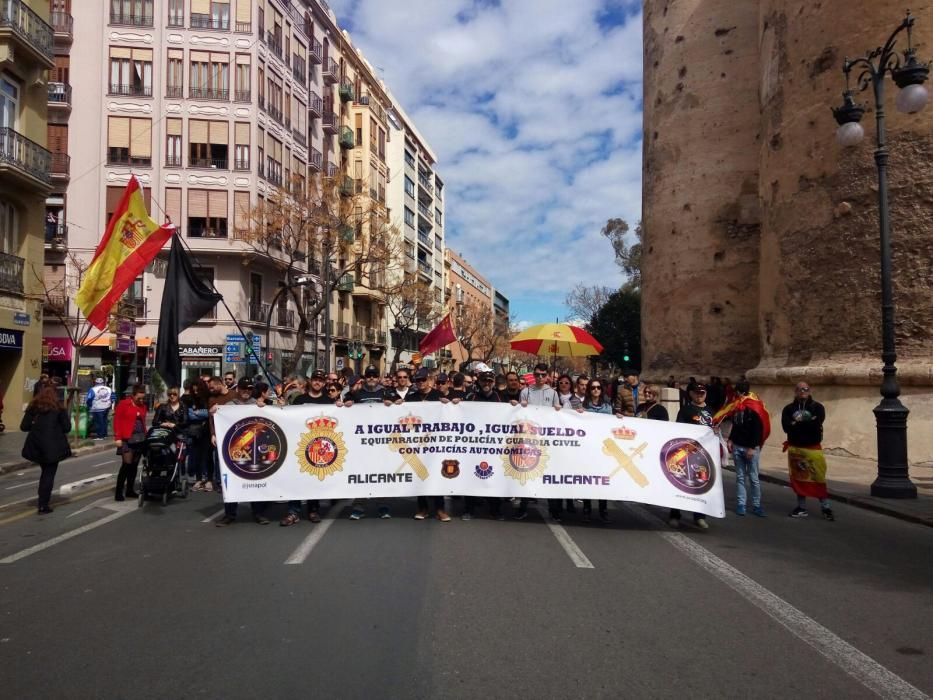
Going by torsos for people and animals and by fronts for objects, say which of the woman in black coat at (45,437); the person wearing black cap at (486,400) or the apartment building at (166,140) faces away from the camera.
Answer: the woman in black coat

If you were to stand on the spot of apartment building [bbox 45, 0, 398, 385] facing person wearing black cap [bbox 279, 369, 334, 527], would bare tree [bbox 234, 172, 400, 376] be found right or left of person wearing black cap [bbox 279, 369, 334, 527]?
left

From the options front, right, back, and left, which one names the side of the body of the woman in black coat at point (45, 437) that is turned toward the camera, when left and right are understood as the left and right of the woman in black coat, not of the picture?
back

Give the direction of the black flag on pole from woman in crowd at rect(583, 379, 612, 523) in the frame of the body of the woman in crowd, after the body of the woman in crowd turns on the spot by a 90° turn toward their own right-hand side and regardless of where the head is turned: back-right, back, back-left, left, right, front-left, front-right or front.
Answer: front

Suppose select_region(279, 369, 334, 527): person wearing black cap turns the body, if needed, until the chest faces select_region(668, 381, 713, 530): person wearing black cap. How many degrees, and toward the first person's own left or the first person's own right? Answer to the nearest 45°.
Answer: approximately 90° to the first person's own left

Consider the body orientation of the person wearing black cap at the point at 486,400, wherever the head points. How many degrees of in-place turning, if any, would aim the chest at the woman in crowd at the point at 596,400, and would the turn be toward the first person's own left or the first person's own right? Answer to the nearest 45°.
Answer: approximately 90° to the first person's own left
